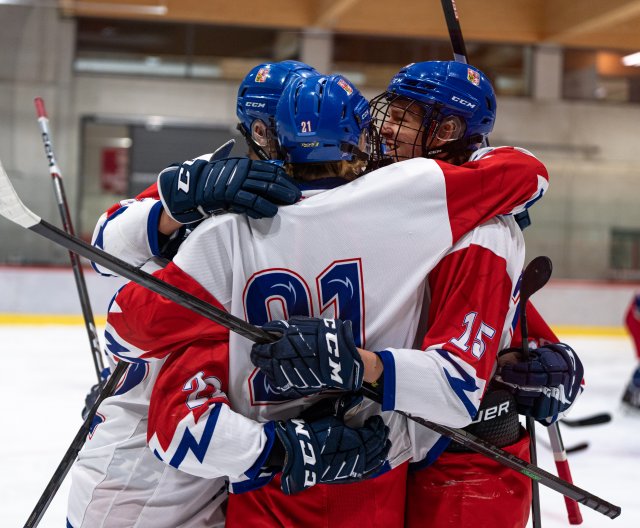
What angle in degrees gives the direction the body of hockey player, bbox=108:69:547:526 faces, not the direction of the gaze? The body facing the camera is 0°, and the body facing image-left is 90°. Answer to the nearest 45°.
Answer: approximately 180°

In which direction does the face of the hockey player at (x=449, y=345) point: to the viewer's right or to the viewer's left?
to the viewer's left

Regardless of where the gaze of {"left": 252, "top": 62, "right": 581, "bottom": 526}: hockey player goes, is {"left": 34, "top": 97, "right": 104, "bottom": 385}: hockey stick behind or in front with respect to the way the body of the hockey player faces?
in front

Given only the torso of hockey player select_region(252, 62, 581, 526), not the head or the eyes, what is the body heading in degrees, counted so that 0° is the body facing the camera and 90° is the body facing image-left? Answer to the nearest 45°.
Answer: approximately 90°

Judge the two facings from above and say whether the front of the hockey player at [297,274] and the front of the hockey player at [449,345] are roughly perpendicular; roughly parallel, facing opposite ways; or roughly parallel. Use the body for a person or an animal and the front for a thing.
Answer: roughly perpendicular
